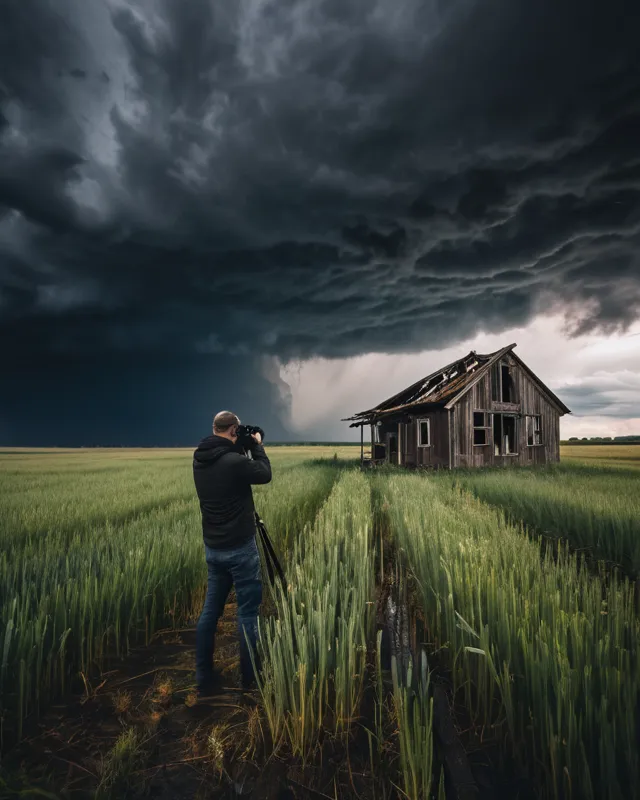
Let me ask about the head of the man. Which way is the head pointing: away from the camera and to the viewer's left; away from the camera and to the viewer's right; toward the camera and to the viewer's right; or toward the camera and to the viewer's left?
away from the camera and to the viewer's right

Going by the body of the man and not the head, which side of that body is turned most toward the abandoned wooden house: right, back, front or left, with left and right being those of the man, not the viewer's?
front

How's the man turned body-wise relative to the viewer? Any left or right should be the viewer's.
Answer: facing away from the viewer and to the right of the viewer
